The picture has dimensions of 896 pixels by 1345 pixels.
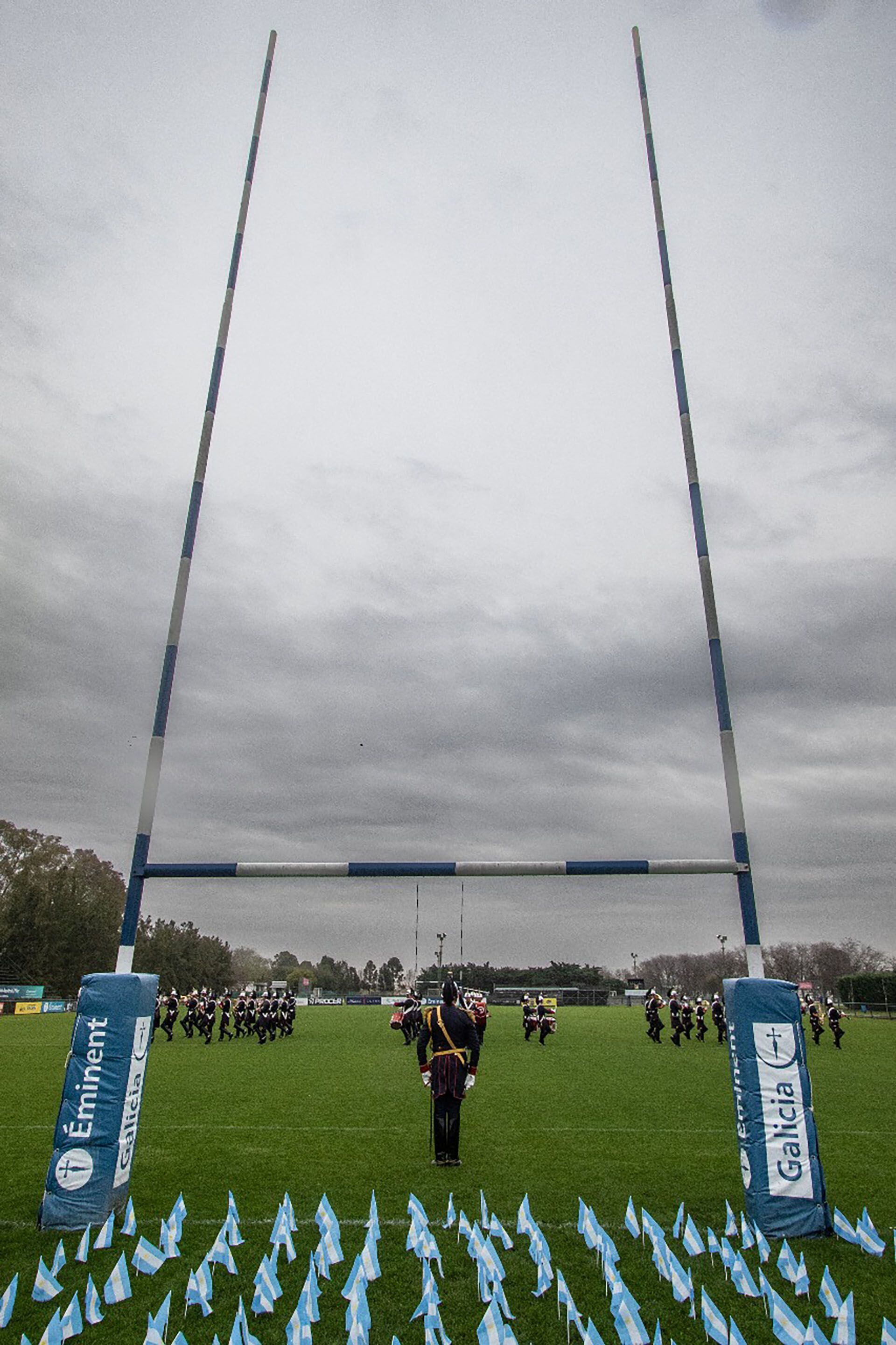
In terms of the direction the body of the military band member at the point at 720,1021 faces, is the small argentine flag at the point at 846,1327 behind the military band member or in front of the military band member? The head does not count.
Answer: in front

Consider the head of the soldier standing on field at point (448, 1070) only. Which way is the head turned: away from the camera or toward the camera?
away from the camera

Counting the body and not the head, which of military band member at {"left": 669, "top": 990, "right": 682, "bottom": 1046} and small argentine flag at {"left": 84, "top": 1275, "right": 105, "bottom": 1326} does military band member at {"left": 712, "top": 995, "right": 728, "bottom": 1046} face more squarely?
the small argentine flag

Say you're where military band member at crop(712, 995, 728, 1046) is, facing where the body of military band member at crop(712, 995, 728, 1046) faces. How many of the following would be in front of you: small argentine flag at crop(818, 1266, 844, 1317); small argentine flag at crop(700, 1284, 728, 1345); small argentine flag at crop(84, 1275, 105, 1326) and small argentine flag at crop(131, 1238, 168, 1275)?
4

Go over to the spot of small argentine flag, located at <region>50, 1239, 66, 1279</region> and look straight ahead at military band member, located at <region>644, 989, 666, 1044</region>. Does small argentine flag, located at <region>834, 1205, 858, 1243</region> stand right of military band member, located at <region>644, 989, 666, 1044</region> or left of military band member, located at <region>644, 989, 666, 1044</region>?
right

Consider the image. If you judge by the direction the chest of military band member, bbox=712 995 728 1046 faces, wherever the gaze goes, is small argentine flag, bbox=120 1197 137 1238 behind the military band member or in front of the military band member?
in front

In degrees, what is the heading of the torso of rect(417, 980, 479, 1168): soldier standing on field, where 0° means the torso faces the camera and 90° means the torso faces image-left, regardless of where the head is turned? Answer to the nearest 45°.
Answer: approximately 180°

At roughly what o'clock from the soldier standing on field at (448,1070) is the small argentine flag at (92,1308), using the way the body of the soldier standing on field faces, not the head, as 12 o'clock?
The small argentine flag is roughly at 7 o'clock from the soldier standing on field.

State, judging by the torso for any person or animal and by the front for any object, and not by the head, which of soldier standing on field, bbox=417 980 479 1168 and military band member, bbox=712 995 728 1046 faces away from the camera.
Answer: the soldier standing on field

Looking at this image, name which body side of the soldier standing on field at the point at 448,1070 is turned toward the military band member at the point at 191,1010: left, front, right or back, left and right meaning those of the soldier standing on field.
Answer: front

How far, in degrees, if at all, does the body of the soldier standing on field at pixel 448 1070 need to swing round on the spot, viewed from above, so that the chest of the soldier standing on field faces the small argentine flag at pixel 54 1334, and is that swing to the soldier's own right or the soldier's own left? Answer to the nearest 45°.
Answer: approximately 135° to the soldier's own left

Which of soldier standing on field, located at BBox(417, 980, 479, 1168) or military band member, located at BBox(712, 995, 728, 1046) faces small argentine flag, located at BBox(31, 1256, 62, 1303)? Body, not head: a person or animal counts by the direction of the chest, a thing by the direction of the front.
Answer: the military band member

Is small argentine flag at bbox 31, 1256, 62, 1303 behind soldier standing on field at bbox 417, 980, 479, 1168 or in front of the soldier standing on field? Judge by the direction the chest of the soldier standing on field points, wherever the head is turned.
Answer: behind

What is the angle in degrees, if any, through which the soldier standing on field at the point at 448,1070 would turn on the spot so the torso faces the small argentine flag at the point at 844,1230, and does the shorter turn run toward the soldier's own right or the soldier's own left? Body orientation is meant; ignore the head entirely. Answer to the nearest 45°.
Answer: approximately 135° to the soldier's own right
